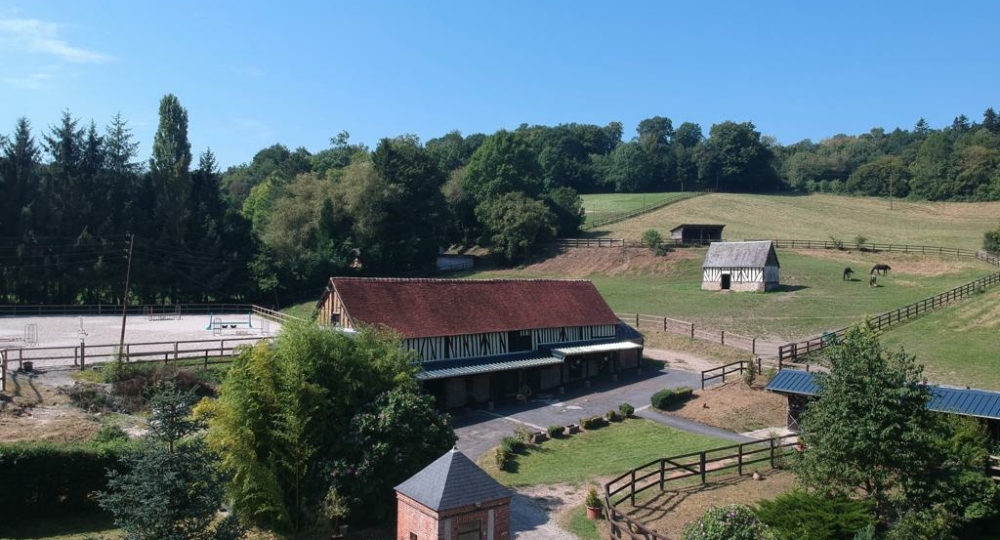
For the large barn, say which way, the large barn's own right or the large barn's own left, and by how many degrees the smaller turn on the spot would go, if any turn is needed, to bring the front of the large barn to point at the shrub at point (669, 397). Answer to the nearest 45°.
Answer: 0° — it already faces it

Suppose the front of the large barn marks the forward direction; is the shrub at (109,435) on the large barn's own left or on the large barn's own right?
on the large barn's own right

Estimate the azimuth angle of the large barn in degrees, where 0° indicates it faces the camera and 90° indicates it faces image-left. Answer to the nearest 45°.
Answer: approximately 315°

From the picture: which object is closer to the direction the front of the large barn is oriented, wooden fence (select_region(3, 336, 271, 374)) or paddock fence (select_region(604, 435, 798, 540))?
the paddock fence

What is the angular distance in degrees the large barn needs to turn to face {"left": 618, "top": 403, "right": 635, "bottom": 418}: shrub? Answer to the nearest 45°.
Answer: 0° — it already faces it

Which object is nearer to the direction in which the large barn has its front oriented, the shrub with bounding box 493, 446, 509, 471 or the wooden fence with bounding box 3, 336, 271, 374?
the shrub

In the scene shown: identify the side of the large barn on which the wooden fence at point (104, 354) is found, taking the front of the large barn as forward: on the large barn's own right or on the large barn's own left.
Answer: on the large barn's own right

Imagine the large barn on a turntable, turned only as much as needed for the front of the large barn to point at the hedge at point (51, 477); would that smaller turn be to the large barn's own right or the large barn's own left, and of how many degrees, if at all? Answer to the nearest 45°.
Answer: approximately 90° to the large barn's own right

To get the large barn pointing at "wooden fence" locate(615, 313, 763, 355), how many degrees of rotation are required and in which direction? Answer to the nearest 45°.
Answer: approximately 90° to its left
